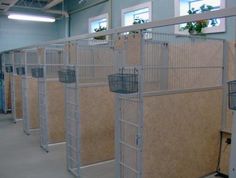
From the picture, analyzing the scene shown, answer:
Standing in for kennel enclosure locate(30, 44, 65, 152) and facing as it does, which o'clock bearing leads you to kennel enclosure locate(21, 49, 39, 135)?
kennel enclosure locate(21, 49, 39, 135) is roughly at 4 o'clock from kennel enclosure locate(30, 44, 65, 152).

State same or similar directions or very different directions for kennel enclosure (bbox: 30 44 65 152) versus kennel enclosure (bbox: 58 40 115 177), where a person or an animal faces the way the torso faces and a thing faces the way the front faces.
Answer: same or similar directions

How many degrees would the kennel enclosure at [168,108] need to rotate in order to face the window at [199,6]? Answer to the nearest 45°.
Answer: approximately 135° to its right

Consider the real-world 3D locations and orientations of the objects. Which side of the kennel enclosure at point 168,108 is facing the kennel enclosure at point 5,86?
right

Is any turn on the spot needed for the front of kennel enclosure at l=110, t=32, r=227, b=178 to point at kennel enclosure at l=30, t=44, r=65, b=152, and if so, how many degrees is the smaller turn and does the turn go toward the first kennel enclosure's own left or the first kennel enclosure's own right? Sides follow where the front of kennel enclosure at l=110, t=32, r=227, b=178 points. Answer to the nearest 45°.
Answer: approximately 90° to the first kennel enclosure's own right

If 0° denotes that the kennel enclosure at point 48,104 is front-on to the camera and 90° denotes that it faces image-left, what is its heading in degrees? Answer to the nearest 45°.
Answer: approximately 45°

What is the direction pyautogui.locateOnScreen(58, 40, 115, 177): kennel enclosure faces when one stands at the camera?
facing the viewer and to the left of the viewer

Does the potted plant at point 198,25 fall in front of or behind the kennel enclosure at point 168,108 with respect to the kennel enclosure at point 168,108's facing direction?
behind

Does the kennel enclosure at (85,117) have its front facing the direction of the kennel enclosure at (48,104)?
no

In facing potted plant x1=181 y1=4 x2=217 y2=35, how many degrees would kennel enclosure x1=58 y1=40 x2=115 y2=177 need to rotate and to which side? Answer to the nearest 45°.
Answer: approximately 135° to its left

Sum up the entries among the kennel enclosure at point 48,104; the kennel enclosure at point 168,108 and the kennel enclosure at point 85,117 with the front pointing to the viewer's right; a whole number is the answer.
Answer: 0

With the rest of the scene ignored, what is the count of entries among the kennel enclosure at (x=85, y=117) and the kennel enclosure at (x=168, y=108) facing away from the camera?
0

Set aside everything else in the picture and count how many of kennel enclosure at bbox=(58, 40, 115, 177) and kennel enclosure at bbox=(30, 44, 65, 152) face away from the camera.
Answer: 0

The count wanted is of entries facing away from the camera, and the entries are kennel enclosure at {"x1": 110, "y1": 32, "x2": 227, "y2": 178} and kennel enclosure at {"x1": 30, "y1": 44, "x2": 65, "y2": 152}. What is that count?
0

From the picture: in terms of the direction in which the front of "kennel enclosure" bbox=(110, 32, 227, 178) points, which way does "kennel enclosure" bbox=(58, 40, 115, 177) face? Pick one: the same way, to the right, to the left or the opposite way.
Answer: the same way
